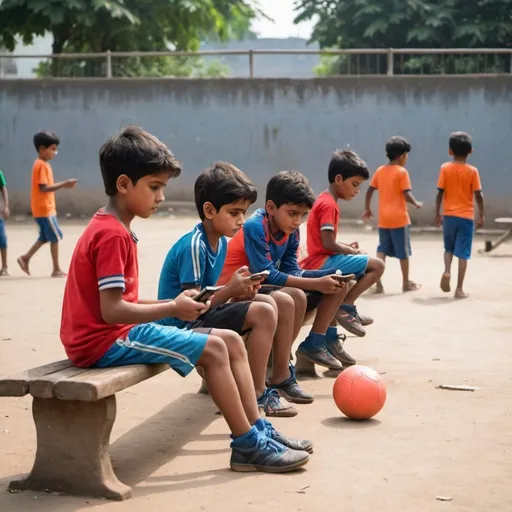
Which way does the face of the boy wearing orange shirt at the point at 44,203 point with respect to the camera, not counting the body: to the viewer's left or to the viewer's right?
to the viewer's right

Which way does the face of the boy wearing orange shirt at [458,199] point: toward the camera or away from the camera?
away from the camera

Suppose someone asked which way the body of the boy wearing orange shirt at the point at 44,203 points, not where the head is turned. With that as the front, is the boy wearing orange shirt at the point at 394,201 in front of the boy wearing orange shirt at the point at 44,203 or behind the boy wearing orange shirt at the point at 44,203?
in front

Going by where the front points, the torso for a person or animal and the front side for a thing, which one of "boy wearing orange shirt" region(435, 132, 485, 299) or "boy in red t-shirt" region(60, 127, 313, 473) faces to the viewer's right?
the boy in red t-shirt

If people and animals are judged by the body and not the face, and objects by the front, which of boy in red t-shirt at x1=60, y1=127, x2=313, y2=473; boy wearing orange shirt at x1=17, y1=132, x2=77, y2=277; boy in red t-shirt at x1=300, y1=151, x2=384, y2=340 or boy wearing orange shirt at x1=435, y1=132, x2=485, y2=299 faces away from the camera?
boy wearing orange shirt at x1=435, y1=132, x2=485, y2=299

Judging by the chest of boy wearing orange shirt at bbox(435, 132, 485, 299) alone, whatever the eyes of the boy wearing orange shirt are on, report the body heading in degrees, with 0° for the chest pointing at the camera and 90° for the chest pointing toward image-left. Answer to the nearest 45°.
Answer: approximately 180°

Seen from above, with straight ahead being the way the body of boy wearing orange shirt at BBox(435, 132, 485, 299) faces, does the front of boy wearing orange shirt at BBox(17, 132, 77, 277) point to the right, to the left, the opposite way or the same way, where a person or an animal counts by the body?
to the right

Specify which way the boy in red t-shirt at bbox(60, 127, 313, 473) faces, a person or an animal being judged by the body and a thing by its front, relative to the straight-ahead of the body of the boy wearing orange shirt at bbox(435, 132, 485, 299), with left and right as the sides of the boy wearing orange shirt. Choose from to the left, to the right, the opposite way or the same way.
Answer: to the right

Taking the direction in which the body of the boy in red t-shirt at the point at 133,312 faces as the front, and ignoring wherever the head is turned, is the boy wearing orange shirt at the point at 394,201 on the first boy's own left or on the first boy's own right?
on the first boy's own left

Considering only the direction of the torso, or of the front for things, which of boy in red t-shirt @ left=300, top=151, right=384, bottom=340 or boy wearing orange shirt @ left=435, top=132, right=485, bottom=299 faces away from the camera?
the boy wearing orange shirt

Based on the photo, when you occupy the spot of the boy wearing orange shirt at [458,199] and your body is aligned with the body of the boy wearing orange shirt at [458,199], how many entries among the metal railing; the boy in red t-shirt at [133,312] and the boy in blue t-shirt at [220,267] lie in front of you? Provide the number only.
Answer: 1

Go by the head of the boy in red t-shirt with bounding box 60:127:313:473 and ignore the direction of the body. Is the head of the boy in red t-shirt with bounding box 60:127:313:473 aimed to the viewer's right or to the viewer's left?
to the viewer's right
